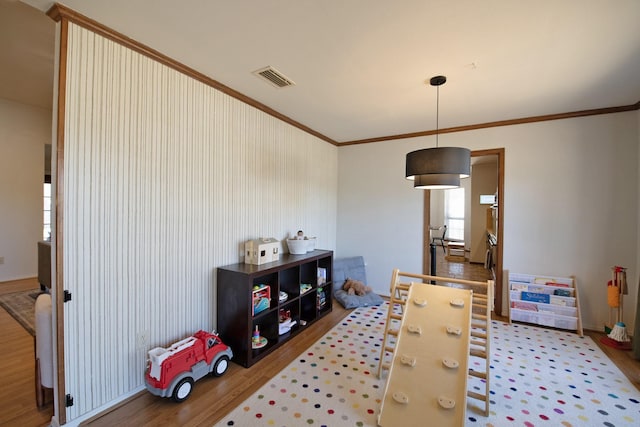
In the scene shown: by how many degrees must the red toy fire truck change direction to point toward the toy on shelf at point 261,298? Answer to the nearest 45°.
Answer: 0° — it already faces it

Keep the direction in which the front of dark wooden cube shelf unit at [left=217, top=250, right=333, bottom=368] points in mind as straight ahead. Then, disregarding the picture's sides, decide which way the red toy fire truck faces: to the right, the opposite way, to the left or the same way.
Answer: to the left

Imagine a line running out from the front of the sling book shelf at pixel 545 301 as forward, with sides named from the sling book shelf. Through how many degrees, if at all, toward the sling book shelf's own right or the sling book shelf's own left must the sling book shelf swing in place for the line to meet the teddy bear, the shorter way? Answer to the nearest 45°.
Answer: approximately 45° to the sling book shelf's own right

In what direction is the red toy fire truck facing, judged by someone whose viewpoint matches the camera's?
facing away from the viewer and to the right of the viewer

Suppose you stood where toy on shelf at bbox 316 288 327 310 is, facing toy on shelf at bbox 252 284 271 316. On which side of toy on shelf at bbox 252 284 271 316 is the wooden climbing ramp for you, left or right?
left

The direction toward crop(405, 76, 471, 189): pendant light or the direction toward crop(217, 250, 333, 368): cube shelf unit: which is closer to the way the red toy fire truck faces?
the cube shelf unit

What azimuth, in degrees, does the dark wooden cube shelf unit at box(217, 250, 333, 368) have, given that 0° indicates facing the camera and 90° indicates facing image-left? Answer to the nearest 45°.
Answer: approximately 315°

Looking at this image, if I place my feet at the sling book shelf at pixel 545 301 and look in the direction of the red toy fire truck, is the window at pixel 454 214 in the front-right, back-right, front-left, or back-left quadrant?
back-right

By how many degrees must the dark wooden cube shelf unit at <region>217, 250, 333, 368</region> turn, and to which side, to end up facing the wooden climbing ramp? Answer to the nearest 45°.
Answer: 0° — it already faces it

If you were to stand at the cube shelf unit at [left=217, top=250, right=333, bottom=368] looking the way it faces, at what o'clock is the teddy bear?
The teddy bear is roughly at 9 o'clock from the cube shelf unit.
